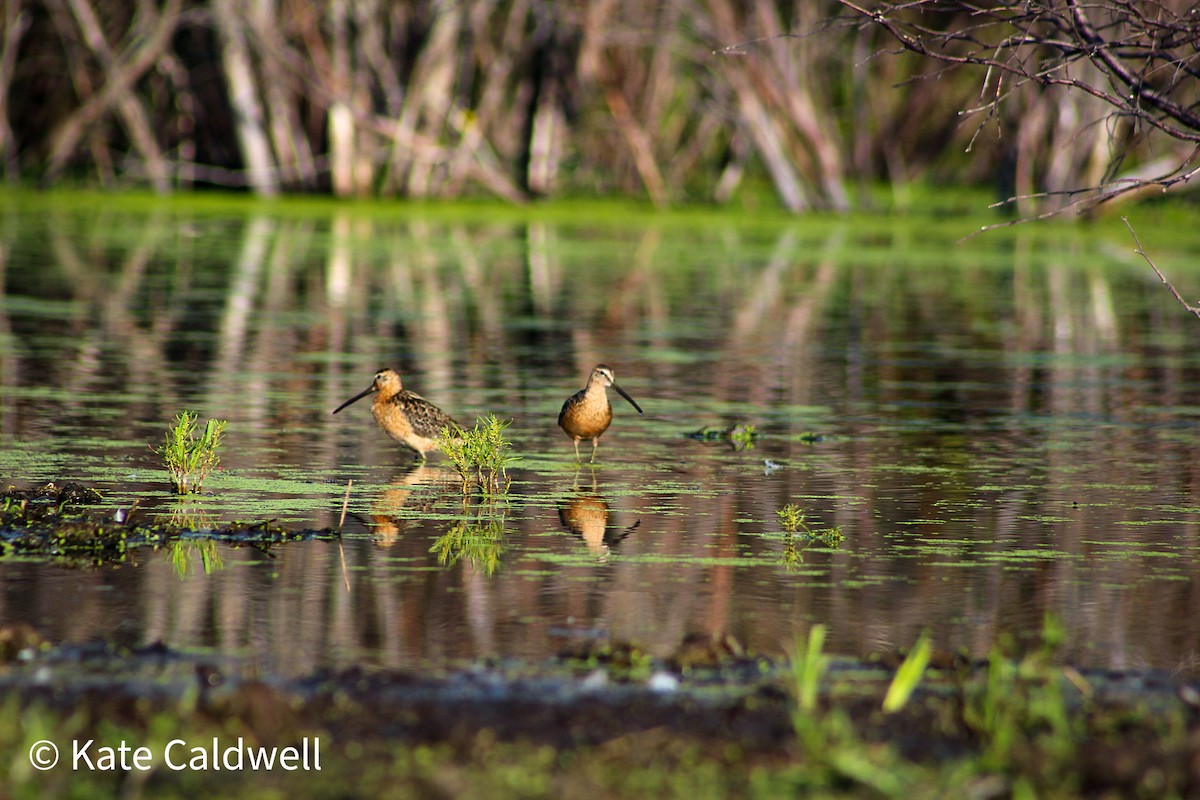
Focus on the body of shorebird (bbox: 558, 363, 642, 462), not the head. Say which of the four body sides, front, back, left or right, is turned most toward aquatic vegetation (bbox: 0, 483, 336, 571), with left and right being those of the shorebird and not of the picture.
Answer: right

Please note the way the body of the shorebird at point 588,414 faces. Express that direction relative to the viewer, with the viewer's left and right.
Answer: facing the viewer and to the right of the viewer

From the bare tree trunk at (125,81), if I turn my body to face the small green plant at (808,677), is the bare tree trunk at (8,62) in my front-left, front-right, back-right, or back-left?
back-right

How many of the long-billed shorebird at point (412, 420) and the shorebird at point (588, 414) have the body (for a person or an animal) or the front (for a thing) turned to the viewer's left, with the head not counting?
1

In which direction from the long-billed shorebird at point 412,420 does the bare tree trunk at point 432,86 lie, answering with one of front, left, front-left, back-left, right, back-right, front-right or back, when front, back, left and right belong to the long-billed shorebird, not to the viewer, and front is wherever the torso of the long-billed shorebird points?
right

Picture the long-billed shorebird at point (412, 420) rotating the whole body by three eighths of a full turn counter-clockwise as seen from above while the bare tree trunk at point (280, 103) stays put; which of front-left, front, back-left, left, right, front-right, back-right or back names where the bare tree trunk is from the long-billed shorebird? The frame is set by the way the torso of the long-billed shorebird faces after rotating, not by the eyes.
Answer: back-left

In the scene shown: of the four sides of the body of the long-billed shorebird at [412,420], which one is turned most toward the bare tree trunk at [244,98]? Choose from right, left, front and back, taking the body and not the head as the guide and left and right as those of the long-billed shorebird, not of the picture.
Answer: right

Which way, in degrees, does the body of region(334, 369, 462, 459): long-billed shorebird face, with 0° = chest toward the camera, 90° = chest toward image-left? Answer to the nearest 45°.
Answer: approximately 90°

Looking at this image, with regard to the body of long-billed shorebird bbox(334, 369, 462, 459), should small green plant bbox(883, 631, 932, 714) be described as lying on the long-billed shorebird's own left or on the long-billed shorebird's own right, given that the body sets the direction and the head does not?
on the long-billed shorebird's own left

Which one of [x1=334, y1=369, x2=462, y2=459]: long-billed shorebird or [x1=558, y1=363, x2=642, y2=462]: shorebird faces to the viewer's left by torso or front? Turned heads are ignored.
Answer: the long-billed shorebird
